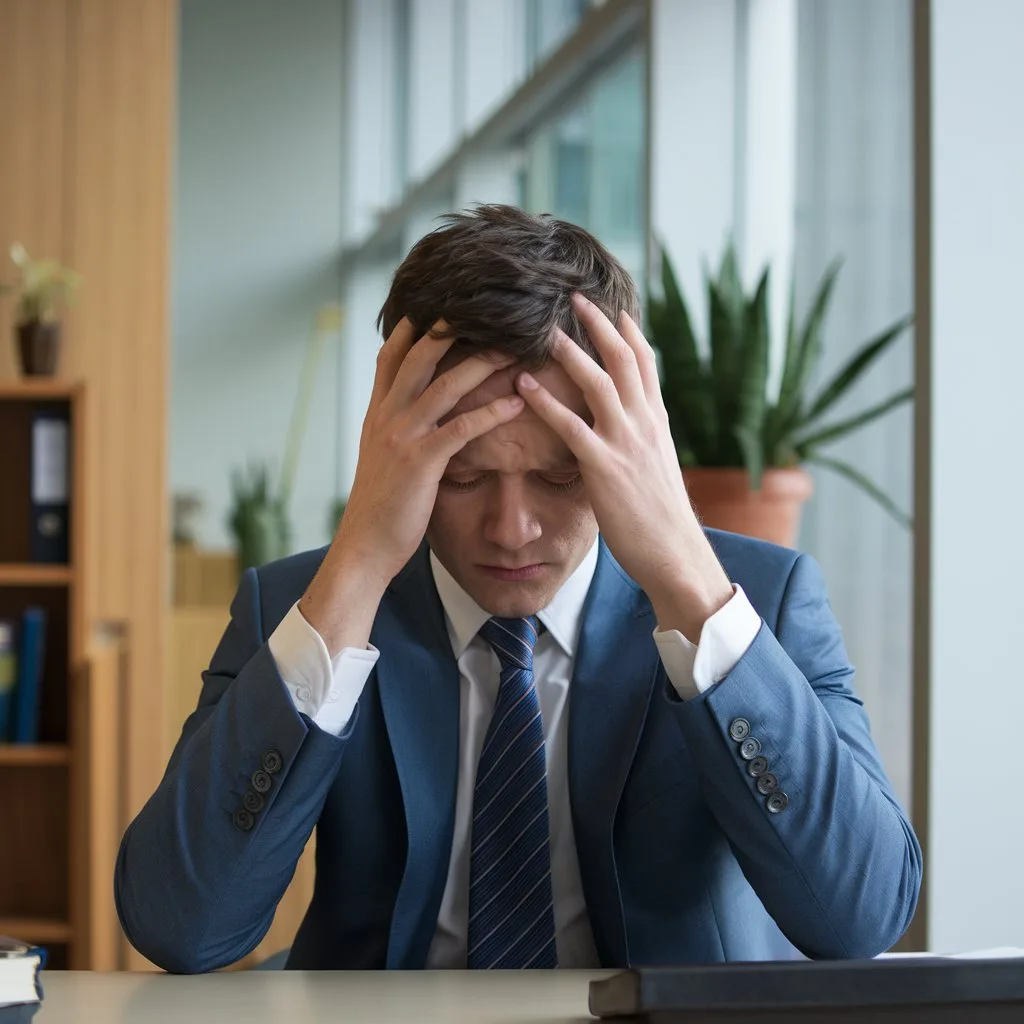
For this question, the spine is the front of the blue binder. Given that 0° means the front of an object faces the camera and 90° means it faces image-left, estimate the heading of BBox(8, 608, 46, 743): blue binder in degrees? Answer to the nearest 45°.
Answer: approximately 0°

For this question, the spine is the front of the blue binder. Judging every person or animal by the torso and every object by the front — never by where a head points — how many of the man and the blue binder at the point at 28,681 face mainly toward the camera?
2

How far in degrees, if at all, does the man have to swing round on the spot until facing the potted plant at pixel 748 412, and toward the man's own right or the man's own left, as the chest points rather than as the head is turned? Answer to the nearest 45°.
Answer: approximately 180°

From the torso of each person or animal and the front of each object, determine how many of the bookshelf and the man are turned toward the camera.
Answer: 2

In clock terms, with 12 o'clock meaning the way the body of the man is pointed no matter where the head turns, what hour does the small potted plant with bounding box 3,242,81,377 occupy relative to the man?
The small potted plant is roughly at 5 o'clock from the man.

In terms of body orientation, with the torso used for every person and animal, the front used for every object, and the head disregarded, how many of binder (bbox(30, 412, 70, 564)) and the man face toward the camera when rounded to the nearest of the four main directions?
2

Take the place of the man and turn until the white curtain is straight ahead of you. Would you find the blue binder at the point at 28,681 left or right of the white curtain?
left

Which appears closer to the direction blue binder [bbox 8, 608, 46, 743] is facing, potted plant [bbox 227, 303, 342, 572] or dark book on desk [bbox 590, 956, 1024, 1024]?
the dark book on desk
